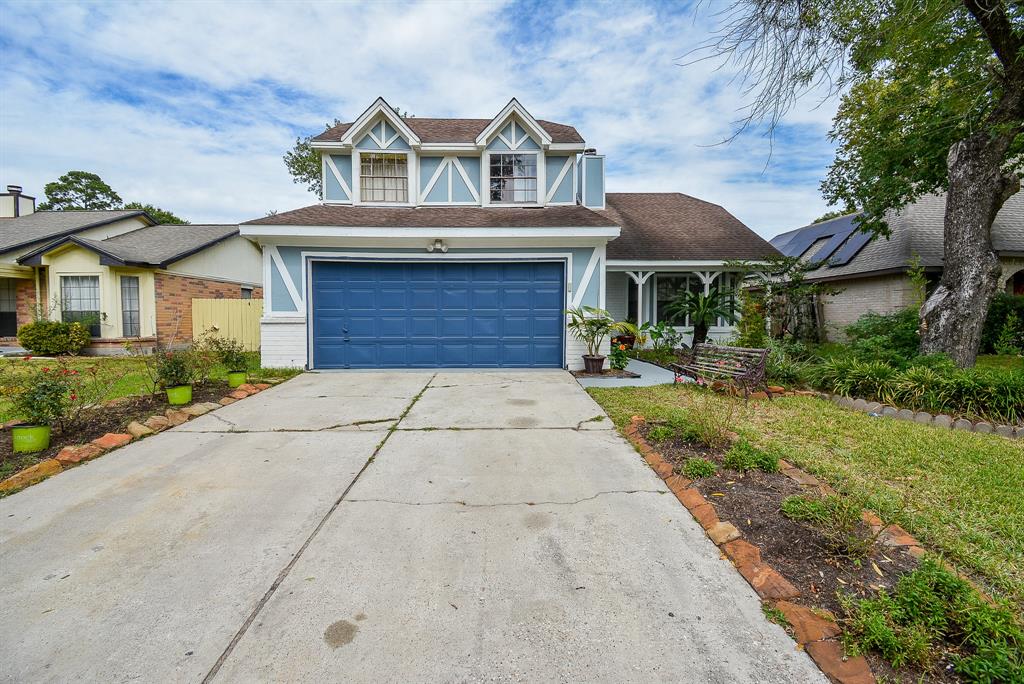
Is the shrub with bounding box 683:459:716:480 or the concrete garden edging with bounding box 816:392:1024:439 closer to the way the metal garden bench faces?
the shrub

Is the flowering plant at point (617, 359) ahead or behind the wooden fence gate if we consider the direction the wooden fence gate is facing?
ahead

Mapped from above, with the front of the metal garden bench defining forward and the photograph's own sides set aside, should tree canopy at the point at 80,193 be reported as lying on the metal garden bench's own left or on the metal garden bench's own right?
on the metal garden bench's own right

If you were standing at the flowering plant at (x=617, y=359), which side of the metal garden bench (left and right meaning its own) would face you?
right

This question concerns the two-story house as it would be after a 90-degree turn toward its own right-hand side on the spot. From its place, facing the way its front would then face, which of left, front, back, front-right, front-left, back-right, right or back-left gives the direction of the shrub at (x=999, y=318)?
back

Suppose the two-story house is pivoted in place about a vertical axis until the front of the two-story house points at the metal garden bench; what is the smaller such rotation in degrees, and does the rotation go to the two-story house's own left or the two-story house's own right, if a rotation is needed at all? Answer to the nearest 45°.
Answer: approximately 45° to the two-story house's own left

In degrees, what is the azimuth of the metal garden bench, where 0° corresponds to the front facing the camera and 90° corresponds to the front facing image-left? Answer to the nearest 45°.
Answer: approximately 45°

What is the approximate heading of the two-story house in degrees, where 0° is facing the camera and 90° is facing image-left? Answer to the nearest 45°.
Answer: approximately 0°
